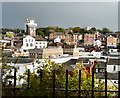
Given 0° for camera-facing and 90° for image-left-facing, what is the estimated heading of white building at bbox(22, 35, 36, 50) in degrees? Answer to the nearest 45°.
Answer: approximately 0°

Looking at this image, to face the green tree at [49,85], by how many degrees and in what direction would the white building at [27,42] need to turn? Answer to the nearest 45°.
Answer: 0° — it already faces it
